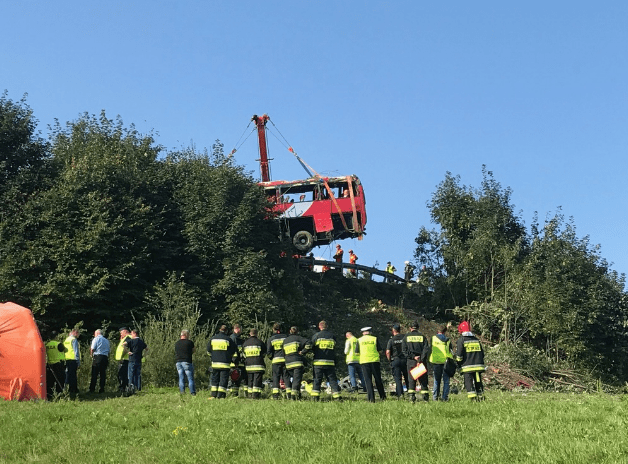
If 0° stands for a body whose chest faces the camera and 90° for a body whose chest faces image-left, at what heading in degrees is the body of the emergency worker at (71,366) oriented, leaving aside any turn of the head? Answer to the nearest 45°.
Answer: approximately 225°

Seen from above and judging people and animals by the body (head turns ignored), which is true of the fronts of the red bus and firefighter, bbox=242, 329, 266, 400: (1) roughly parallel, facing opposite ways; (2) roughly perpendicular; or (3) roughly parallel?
roughly perpendicular

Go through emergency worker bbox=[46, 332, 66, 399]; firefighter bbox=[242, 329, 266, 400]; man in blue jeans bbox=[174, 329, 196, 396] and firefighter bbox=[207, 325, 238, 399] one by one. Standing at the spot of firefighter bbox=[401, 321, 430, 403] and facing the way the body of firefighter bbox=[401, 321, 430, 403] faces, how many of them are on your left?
4

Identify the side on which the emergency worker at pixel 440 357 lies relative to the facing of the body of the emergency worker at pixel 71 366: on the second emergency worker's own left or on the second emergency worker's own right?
on the second emergency worker's own right

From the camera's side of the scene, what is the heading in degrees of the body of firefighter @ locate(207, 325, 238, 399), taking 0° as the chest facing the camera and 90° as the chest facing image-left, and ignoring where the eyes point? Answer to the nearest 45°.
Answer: approximately 180°

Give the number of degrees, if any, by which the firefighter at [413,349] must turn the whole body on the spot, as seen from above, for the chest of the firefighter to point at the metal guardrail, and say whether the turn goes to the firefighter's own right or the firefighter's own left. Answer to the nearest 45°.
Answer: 0° — they already face it

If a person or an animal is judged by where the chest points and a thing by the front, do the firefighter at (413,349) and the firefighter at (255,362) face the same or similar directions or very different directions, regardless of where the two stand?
same or similar directions

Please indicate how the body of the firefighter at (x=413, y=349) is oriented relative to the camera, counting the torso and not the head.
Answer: away from the camera

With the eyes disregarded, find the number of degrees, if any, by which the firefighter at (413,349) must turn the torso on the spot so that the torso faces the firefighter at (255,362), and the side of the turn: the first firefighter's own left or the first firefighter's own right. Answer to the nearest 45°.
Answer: approximately 90° to the first firefighter's own left

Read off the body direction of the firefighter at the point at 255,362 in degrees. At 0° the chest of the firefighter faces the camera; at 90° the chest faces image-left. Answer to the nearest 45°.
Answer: approximately 180°

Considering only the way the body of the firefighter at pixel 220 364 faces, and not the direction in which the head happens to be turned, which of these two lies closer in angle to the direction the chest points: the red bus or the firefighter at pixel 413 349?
the red bus

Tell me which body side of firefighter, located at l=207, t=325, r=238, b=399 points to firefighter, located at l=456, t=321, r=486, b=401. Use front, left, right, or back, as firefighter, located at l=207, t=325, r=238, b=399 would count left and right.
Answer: right

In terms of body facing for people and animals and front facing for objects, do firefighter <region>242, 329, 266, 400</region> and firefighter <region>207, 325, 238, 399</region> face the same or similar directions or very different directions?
same or similar directions
